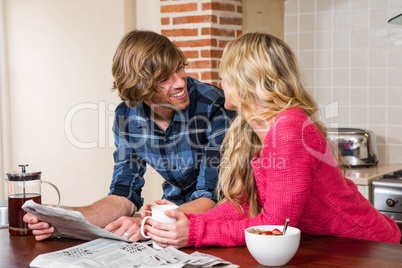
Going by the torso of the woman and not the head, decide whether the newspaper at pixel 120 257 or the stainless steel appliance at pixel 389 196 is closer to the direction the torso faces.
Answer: the newspaper

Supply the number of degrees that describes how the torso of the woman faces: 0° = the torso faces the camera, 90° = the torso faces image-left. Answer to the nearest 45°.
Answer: approximately 90°

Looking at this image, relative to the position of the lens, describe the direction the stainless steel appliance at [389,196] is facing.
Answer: facing the viewer

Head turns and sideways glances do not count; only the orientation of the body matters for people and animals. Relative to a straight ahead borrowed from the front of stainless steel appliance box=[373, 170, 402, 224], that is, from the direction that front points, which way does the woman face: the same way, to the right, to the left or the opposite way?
to the right

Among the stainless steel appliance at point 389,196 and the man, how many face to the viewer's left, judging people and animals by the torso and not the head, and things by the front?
0

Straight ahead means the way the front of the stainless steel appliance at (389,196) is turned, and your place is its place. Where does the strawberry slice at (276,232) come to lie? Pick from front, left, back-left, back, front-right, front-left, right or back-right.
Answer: front

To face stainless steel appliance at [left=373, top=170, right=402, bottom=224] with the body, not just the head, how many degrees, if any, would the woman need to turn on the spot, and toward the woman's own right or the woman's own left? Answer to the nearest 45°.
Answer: approximately 135° to the woman's own right

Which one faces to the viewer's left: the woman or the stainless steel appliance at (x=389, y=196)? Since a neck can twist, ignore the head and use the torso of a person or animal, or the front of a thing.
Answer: the woman

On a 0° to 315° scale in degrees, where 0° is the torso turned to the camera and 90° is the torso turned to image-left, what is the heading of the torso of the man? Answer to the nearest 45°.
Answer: approximately 0°

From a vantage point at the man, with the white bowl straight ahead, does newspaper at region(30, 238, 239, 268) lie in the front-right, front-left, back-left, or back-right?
front-right

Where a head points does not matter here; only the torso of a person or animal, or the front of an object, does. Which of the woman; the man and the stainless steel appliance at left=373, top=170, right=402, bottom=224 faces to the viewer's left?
the woman

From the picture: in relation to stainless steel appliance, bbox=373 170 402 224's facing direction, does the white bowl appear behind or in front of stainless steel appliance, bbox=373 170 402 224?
in front

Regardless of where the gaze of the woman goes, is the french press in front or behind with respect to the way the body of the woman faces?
in front

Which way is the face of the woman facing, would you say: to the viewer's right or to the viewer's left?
to the viewer's left
